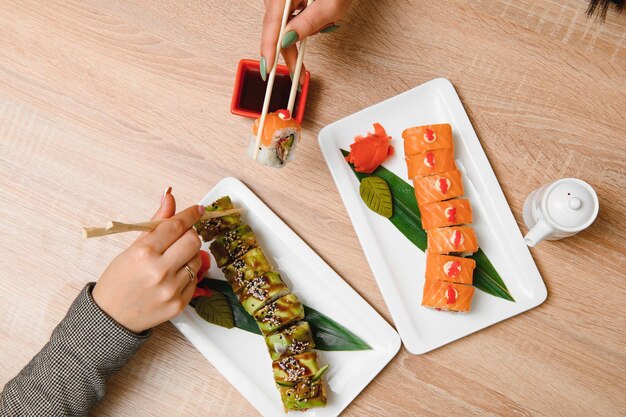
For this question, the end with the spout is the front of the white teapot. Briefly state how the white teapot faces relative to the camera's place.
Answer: facing the viewer and to the left of the viewer

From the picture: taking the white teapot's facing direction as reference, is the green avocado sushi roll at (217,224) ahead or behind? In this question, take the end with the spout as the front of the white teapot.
ahead

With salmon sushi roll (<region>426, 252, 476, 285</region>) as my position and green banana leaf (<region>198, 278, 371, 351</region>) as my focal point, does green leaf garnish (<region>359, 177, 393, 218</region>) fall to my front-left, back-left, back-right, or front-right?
front-right
